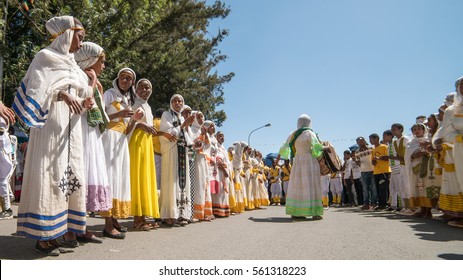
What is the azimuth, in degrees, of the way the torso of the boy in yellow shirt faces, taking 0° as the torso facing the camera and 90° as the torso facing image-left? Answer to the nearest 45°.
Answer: approximately 45°

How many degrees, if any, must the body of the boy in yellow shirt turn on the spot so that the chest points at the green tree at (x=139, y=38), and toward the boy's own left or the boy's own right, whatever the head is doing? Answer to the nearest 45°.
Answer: approximately 45° to the boy's own right
